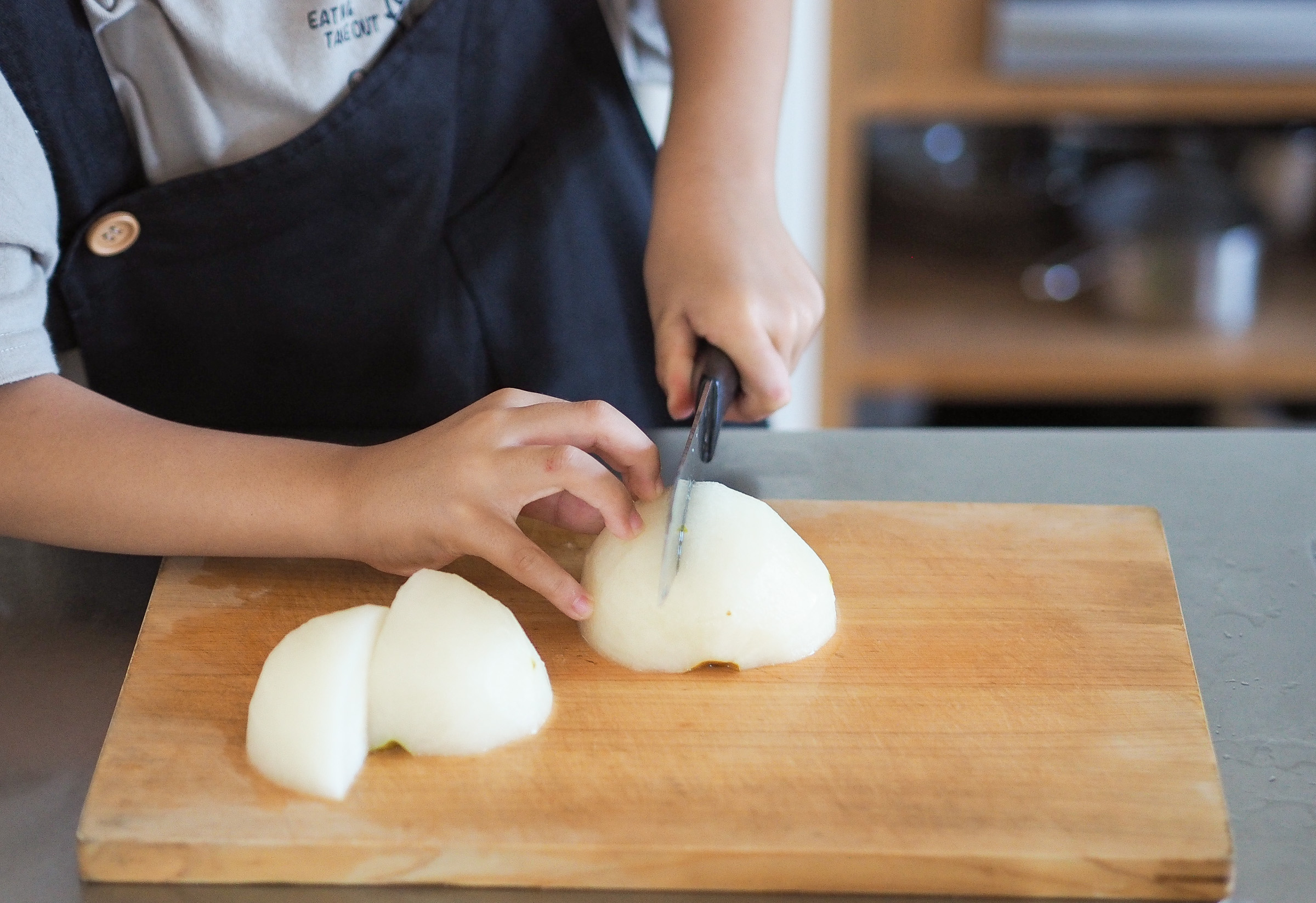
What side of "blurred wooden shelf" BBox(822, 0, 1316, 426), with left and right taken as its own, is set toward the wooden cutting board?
front

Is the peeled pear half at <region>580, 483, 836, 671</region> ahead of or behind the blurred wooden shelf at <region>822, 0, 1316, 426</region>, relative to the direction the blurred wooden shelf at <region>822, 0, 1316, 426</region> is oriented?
ahead

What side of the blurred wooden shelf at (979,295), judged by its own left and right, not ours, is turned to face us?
front

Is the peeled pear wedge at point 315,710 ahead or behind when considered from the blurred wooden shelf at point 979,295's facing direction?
ahead

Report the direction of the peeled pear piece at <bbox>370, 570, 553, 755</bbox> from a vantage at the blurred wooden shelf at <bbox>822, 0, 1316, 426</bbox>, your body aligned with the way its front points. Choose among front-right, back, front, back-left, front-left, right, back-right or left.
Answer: front
